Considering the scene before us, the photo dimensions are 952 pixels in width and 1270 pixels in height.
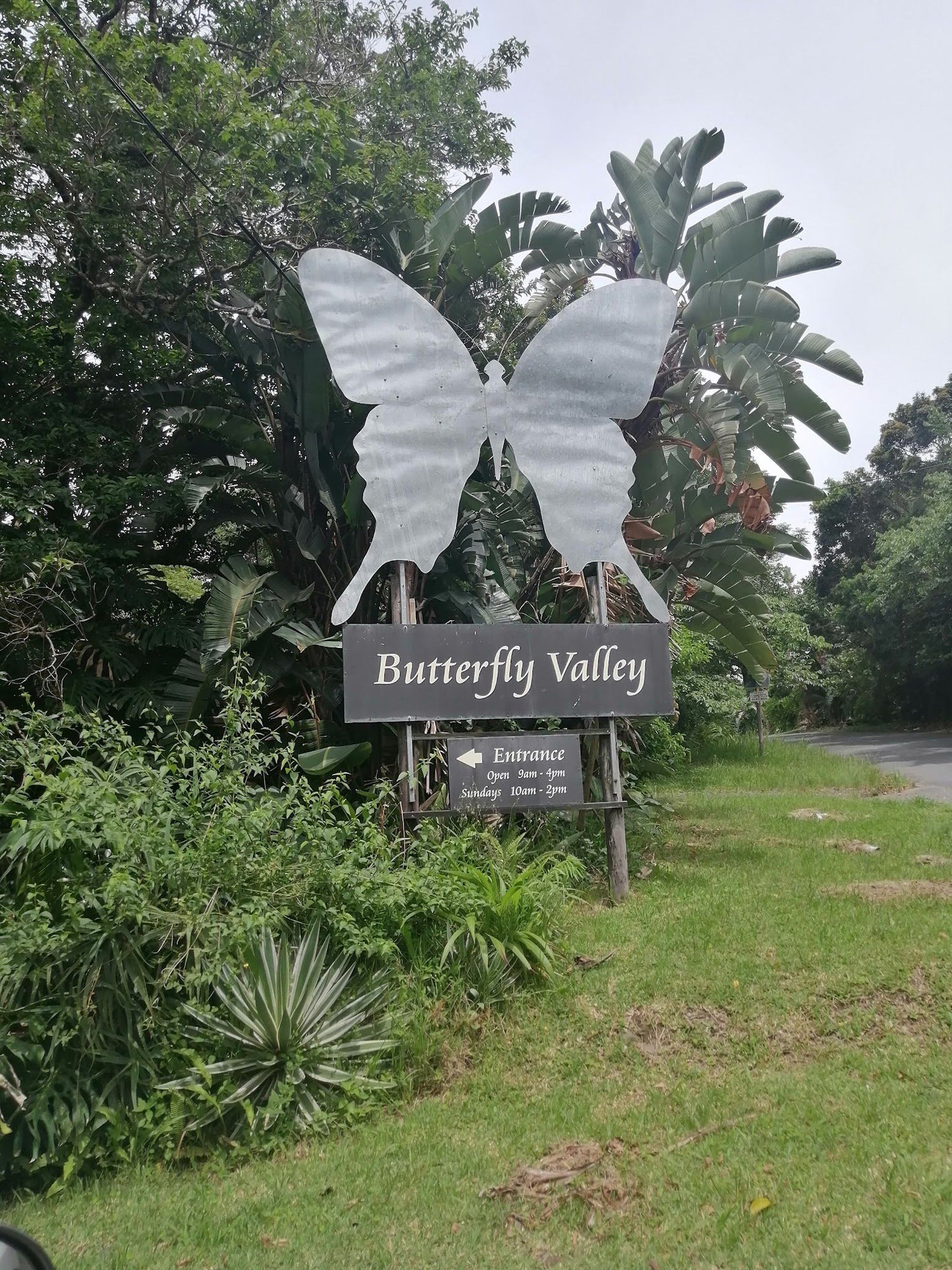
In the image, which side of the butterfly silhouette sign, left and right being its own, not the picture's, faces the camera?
front

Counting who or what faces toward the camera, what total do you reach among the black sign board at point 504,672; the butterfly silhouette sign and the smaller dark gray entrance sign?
3

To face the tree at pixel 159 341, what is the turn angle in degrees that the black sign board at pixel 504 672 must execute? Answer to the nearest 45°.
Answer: approximately 135° to its right

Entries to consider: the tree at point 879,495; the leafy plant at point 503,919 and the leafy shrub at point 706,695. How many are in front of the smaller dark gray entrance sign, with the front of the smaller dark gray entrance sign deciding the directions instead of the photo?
1

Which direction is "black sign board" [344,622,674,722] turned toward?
toward the camera

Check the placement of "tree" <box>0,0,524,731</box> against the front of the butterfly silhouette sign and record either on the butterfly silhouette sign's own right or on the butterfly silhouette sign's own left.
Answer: on the butterfly silhouette sign's own right

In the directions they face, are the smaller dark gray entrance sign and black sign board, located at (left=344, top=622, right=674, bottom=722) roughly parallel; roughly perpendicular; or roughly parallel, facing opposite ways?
roughly parallel

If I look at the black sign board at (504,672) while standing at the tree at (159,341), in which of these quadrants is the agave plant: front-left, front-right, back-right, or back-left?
front-right
